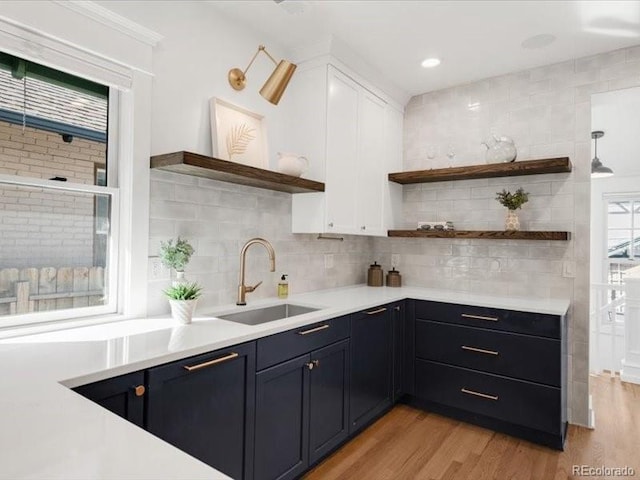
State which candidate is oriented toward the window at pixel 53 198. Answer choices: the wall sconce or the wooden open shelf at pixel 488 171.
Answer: the wooden open shelf

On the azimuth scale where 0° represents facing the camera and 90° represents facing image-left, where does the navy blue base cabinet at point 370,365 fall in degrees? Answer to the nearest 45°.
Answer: approximately 315°

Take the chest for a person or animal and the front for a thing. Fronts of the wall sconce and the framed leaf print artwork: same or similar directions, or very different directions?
same or similar directions

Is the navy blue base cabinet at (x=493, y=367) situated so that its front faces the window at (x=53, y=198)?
yes

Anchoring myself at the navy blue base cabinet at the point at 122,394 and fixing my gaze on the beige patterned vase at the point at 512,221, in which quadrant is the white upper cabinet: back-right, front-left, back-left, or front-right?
front-left

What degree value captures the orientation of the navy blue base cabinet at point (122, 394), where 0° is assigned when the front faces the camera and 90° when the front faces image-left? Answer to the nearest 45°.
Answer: approximately 315°

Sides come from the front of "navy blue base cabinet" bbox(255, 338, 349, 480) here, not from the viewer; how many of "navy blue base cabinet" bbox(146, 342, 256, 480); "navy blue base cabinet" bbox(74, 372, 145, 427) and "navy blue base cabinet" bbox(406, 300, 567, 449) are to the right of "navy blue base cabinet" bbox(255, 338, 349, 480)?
2

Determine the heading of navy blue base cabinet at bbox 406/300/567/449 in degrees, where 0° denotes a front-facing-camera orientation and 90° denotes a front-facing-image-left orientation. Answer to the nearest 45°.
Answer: approximately 45°

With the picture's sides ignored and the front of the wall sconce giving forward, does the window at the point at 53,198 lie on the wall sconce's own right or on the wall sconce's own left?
on the wall sconce's own right

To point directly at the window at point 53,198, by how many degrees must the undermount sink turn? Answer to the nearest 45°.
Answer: approximately 90° to its right

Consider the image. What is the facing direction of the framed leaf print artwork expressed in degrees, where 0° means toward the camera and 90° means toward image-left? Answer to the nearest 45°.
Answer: approximately 315°

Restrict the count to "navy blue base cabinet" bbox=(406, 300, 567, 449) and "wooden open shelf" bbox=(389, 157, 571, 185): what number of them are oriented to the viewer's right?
0

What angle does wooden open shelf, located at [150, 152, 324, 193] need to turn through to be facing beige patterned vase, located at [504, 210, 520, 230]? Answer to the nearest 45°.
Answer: approximately 45° to its left

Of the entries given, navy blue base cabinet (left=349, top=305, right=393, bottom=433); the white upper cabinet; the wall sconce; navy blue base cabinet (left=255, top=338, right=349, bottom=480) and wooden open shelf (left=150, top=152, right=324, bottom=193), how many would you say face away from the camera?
0
